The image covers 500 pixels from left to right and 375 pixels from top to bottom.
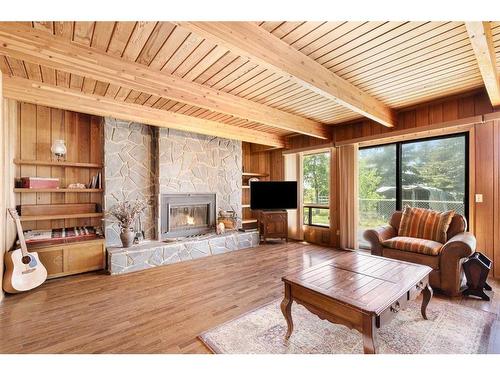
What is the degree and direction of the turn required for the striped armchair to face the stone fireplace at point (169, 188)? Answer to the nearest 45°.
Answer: approximately 45° to its right

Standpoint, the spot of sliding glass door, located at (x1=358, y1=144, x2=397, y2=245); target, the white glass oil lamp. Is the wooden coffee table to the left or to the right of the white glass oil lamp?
left

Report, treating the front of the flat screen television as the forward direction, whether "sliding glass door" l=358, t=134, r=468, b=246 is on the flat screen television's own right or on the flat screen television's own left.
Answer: on the flat screen television's own left

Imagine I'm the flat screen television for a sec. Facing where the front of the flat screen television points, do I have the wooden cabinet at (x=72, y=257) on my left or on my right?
on my right

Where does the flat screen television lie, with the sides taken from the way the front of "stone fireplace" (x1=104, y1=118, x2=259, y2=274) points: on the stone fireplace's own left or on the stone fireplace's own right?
on the stone fireplace's own left

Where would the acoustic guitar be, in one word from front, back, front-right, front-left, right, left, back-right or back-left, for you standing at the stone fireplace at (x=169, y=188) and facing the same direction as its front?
right
